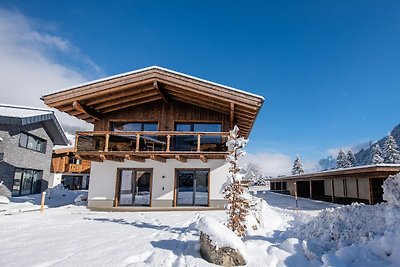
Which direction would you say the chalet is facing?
toward the camera

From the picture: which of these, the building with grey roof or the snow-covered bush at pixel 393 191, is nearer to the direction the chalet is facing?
the snow-covered bush

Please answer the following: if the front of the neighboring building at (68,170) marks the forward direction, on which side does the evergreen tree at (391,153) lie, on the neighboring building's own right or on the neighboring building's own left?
on the neighboring building's own left

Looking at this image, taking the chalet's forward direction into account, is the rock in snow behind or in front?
in front

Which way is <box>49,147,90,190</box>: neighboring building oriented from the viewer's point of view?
toward the camera

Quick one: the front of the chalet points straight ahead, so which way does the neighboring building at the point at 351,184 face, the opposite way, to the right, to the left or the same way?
to the right

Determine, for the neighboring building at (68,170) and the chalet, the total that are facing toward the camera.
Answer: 2

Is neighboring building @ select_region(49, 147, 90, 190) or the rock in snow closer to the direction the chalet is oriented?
the rock in snow

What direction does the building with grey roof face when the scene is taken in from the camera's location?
facing the viewer and to the right of the viewer
